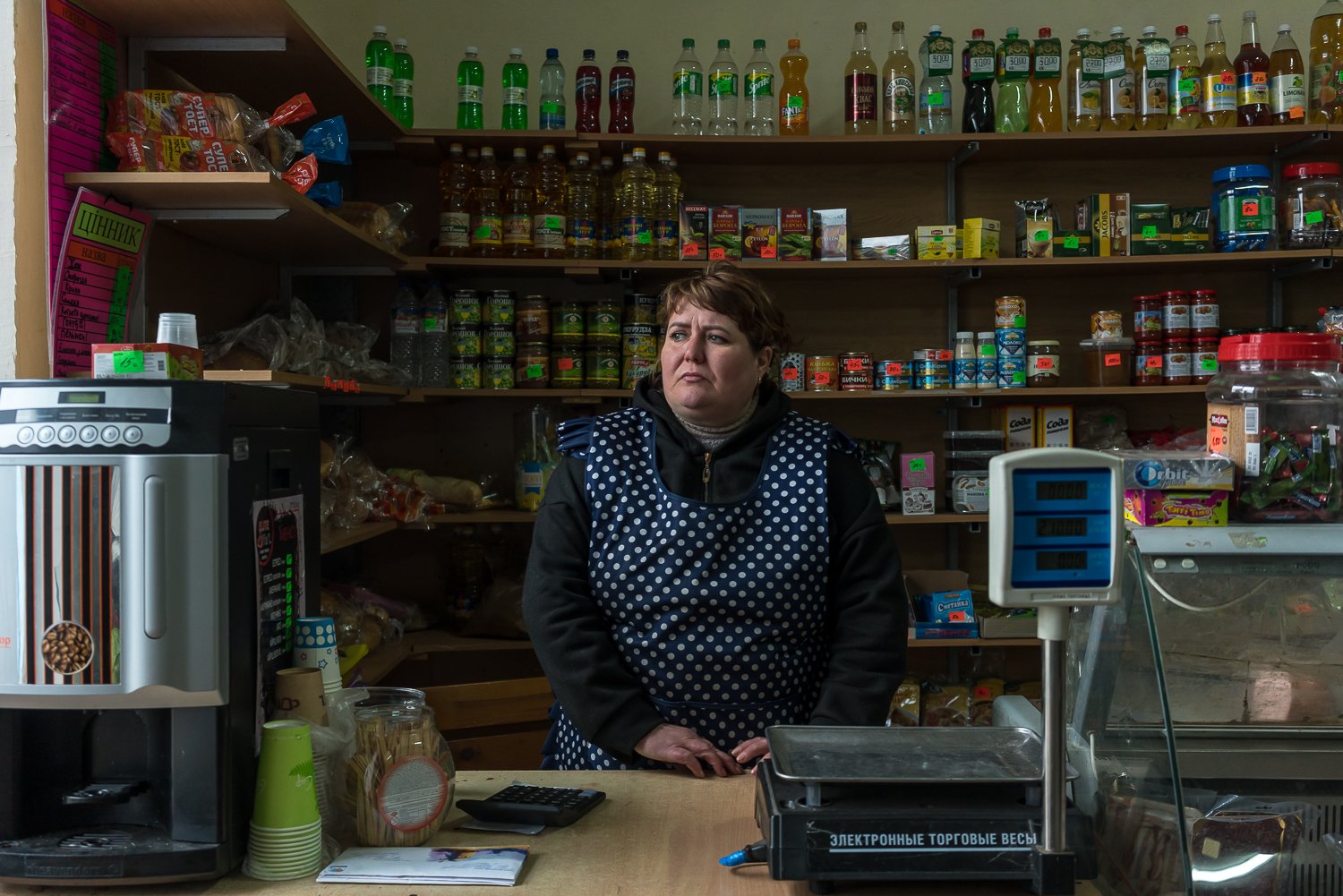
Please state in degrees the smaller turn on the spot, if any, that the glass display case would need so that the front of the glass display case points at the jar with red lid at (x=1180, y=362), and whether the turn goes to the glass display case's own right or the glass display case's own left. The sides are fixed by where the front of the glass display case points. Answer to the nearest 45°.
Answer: approximately 180°

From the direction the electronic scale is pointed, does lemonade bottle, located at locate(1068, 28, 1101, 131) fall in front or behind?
behind

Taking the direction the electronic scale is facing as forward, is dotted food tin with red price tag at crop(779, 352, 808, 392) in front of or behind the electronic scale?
behind

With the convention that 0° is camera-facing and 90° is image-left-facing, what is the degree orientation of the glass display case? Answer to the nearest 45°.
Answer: approximately 0°

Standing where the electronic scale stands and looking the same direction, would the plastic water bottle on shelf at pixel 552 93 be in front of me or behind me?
behind

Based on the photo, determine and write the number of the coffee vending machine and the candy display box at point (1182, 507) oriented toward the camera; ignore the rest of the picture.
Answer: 2

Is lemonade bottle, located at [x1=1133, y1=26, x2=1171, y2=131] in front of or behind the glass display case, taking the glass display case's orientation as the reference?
behind

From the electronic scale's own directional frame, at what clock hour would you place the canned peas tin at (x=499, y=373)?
The canned peas tin is roughly at 5 o'clock from the electronic scale.

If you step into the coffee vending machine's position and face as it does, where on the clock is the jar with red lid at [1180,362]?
The jar with red lid is roughly at 8 o'clock from the coffee vending machine.

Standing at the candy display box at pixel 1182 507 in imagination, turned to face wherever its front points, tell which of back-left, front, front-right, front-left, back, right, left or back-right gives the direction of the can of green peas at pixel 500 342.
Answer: back-right

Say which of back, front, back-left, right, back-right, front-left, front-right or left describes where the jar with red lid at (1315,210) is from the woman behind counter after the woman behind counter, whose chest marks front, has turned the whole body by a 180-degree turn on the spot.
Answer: front-right
